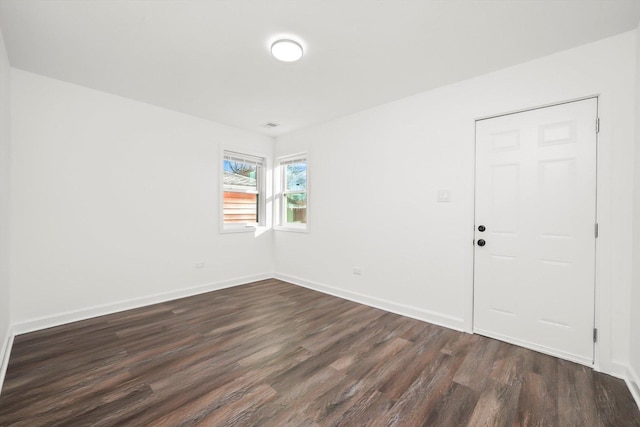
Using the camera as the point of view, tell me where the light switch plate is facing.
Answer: facing the viewer

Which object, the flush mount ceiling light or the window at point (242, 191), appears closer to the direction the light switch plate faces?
the flush mount ceiling light

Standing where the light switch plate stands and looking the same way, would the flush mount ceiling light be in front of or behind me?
in front

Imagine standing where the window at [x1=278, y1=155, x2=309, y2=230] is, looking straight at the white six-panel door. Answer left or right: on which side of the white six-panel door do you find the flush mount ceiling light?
right

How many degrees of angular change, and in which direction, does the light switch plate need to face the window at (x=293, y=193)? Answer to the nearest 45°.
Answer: approximately 90° to its right

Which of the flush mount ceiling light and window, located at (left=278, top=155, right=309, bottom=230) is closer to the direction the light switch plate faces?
the flush mount ceiling light

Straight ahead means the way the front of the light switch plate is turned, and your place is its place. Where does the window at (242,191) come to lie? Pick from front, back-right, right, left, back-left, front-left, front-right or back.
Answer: right

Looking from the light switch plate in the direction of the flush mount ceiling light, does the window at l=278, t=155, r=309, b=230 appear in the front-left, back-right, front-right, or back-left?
front-right

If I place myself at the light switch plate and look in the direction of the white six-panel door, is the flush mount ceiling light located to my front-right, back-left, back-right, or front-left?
back-right

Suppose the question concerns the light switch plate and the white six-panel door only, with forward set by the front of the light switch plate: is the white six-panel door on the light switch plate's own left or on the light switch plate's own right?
on the light switch plate's own left

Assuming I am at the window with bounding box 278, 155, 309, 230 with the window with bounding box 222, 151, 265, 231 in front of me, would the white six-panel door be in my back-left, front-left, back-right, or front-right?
back-left

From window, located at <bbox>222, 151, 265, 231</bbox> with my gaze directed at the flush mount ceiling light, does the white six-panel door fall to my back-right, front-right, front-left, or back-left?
front-left
